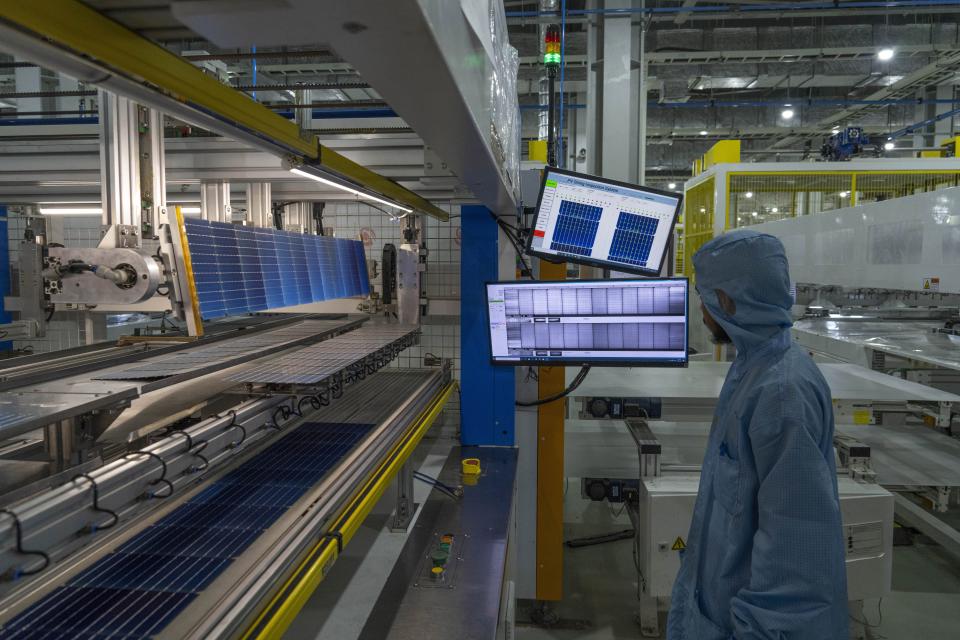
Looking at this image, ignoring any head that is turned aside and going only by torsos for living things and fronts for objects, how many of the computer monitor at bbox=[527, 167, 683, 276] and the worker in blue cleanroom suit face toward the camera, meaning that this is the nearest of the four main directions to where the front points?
1

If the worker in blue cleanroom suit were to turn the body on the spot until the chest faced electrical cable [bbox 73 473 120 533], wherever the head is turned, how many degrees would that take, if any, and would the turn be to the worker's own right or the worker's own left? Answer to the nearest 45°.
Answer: approximately 45° to the worker's own left

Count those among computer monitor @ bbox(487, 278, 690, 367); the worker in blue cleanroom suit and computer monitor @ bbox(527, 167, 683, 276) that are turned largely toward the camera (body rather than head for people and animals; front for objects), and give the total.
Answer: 2

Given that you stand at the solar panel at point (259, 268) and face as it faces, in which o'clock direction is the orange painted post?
The orange painted post is roughly at 11 o'clock from the solar panel.

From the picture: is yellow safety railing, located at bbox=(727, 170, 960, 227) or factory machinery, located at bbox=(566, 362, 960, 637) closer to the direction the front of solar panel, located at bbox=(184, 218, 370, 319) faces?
the factory machinery

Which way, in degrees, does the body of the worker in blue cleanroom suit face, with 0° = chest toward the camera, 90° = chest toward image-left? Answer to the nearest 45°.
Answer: approximately 90°

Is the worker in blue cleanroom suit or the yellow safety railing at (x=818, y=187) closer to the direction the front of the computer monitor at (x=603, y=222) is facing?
the worker in blue cleanroom suit

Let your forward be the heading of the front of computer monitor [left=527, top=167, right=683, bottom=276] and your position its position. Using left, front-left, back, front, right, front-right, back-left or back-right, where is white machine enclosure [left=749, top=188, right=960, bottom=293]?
back-left

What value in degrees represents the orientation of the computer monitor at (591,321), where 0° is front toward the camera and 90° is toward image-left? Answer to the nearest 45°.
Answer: approximately 0°

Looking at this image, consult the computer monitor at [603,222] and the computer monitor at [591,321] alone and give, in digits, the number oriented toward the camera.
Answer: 2

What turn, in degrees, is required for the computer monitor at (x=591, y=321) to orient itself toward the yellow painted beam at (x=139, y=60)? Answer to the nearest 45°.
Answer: approximately 45° to its right
